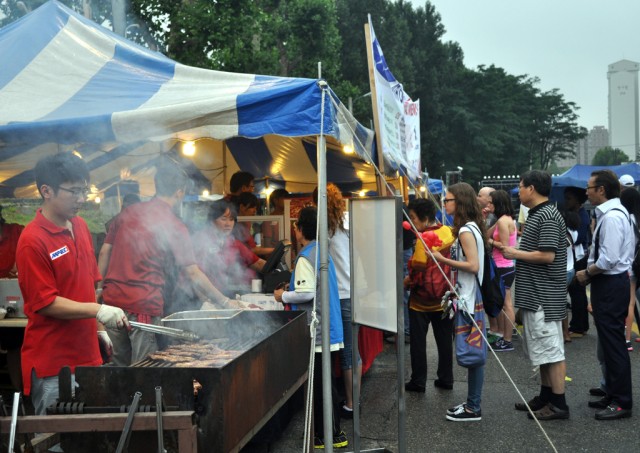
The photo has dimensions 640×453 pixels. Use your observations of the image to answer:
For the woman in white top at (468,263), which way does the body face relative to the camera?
to the viewer's left

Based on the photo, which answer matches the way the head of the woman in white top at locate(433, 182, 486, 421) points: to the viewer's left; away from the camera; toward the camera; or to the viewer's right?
to the viewer's left

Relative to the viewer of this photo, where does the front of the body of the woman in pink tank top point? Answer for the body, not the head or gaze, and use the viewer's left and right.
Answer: facing to the left of the viewer

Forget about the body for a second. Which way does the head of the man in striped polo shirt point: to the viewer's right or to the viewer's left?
to the viewer's left

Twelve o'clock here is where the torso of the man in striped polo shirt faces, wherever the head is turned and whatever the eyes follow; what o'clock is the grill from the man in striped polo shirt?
The grill is roughly at 10 o'clock from the man in striped polo shirt.

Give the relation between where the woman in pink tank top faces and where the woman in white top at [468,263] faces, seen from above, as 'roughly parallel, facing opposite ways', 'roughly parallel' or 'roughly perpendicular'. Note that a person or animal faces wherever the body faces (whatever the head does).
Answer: roughly parallel

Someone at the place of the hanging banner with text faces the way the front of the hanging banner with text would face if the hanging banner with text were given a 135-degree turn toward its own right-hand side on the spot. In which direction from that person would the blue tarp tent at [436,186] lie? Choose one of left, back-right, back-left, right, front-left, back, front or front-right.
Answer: right

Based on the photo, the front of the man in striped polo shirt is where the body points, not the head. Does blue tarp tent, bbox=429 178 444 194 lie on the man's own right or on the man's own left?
on the man's own right

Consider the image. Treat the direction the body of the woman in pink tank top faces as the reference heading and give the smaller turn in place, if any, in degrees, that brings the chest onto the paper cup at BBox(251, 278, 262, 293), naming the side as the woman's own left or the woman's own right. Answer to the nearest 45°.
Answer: approximately 45° to the woman's own left

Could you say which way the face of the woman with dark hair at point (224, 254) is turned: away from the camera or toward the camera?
toward the camera

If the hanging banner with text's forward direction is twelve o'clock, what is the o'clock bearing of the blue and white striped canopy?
The blue and white striped canopy is roughly at 3 o'clock from the hanging banner with text.

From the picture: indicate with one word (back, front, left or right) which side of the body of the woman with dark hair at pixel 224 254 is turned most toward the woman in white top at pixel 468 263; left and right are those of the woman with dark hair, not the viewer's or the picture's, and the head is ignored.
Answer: front

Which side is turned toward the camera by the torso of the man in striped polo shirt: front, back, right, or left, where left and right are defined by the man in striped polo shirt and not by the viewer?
left

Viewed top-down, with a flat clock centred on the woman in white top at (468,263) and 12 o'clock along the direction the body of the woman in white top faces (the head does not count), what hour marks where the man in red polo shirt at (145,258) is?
The man in red polo shirt is roughly at 11 o'clock from the woman in white top.
